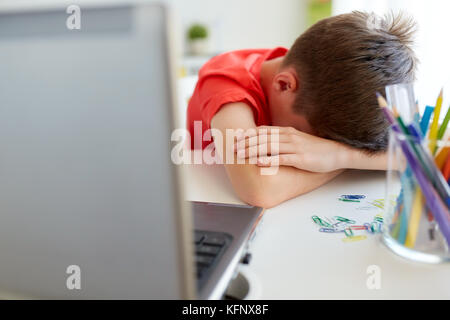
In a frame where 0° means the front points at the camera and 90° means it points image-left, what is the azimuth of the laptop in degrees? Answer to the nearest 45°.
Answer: approximately 225°
